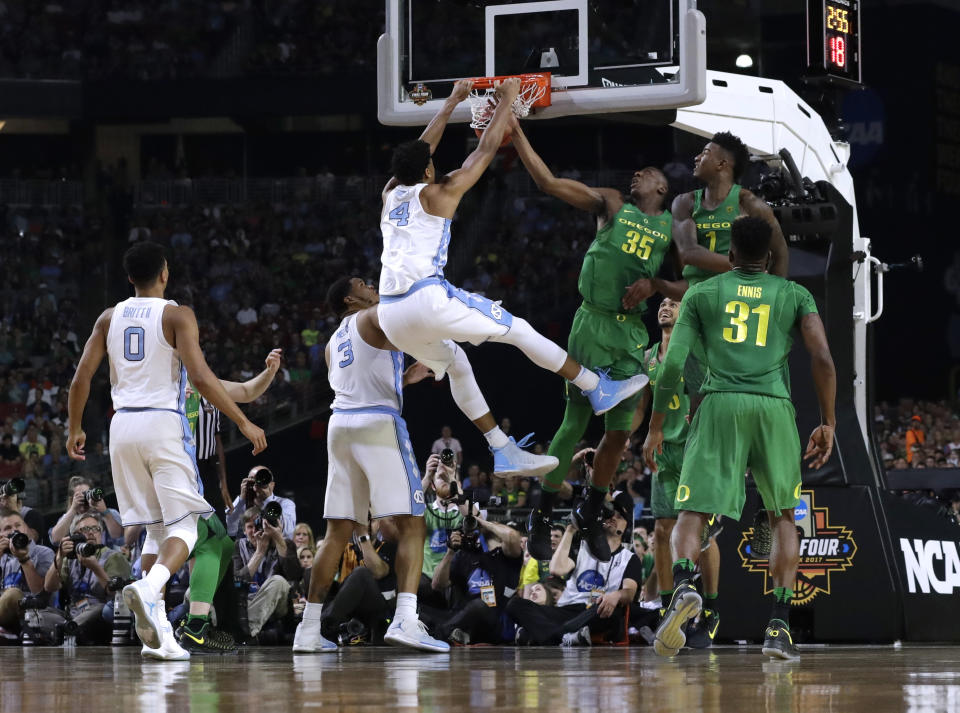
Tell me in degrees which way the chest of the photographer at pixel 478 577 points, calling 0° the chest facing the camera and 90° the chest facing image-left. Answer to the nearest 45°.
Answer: approximately 0°

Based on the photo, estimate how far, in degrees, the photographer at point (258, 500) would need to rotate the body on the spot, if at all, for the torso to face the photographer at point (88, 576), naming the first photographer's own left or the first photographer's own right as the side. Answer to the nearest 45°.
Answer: approximately 135° to the first photographer's own right

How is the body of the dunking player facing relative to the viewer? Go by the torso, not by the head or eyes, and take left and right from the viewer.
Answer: facing away from the viewer and to the right of the viewer

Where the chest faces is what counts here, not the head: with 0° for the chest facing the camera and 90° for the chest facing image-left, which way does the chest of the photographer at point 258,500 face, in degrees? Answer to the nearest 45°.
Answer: approximately 0°

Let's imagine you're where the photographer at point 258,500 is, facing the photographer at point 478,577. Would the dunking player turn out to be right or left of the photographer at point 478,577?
right
